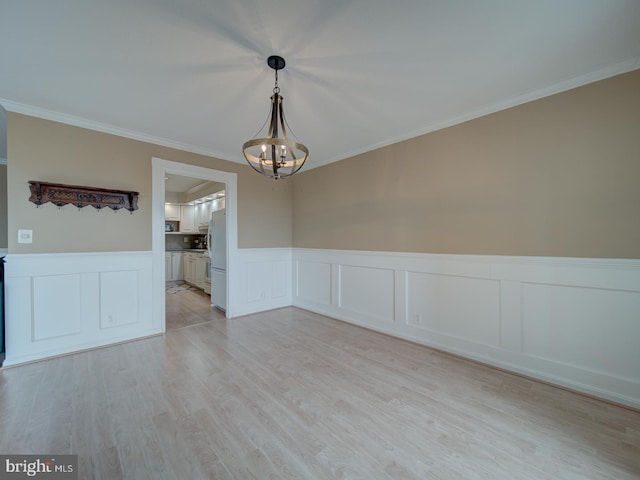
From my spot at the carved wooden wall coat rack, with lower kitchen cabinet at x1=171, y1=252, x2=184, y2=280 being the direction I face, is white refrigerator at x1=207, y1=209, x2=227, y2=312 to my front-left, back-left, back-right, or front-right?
front-right

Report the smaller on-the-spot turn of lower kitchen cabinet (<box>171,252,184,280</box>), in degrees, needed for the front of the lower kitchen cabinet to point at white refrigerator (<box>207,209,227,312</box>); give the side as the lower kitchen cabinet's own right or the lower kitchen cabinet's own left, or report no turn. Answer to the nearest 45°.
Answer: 0° — it already faces it

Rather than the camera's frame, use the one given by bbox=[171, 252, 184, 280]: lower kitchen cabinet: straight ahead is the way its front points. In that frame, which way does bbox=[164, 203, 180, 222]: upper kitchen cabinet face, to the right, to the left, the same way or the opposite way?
the same way

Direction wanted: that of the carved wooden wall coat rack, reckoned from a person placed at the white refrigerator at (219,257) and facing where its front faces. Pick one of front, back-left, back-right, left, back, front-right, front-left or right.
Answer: front

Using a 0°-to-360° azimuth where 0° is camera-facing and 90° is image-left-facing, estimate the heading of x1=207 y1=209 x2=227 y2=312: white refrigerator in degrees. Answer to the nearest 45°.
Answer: approximately 45°

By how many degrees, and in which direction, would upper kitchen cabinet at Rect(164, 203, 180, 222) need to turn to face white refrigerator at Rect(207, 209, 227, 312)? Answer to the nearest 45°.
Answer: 0° — it already faces it
